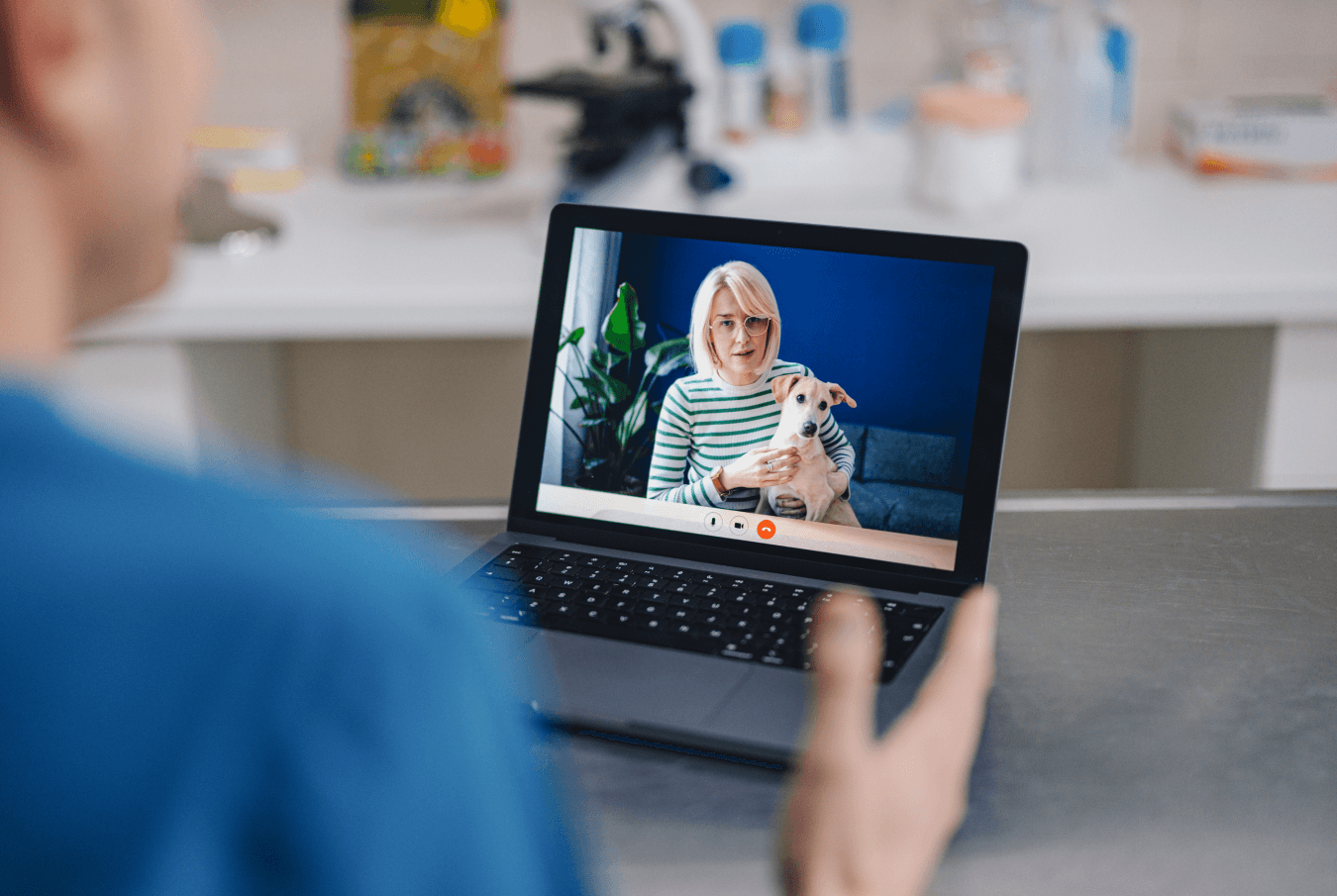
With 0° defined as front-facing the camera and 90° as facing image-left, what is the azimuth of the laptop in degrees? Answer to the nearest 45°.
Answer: approximately 0°

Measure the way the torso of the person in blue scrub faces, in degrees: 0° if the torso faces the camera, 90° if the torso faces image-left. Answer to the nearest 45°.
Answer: approximately 225°

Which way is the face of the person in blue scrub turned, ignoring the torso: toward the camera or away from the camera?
away from the camera

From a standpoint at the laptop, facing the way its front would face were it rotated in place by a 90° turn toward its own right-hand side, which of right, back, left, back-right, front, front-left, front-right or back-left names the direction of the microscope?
right

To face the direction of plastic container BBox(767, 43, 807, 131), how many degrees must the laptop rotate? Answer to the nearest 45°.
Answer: approximately 180°

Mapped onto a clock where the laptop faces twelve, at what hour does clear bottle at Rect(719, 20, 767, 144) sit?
The clear bottle is roughly at 6 o'clock from the laptop.

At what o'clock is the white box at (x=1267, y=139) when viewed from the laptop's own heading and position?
The white box is roughly at 7 o'clock from the laptop.

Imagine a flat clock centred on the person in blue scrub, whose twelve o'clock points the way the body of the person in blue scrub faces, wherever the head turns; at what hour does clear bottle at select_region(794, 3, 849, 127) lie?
The clear bottle is roughly at 11 o'clock from the person in blue scrub.
